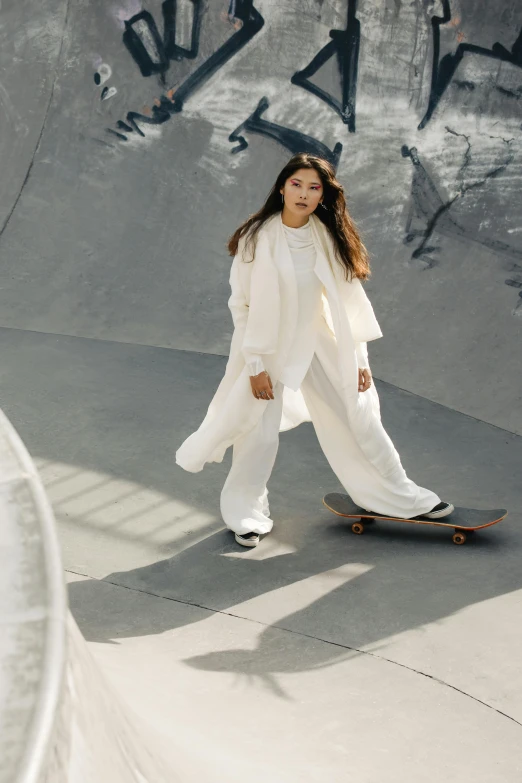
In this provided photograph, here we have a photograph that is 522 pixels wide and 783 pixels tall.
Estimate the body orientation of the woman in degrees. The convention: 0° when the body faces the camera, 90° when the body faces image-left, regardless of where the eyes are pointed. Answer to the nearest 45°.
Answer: approximately 0°
